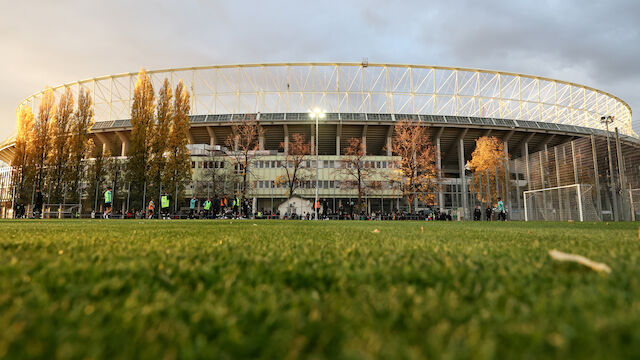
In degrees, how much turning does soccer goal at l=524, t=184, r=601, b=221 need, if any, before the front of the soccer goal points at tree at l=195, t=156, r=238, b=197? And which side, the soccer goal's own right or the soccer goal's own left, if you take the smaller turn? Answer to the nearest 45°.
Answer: approximately 45° to the soccer goal's own right

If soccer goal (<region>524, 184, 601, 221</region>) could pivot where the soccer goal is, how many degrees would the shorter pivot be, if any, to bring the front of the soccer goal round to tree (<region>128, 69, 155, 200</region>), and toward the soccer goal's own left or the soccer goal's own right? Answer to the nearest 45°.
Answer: approximately 45° to the soccer goal's own right

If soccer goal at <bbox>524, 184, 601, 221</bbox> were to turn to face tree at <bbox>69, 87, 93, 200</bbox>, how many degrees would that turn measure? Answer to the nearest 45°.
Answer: approximately 45° to its right

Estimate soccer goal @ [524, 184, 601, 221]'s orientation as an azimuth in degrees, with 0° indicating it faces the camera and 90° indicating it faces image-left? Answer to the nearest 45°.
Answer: approximately 45°
